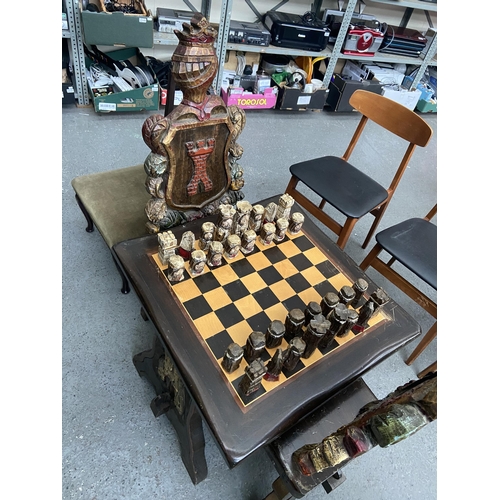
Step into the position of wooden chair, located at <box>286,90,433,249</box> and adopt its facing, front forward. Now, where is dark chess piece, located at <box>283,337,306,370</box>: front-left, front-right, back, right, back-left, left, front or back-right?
front-left

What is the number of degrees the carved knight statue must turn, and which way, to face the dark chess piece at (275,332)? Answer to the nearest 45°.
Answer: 0° — it already faces it

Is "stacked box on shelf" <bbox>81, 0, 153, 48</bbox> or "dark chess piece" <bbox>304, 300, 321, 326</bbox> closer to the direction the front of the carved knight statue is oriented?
the dark chess piece

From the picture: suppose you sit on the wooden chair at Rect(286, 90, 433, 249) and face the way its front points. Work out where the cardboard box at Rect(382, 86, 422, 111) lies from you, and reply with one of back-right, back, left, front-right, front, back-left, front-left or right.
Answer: back-right

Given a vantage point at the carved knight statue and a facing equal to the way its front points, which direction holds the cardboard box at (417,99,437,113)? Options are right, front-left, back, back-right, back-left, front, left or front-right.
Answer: left

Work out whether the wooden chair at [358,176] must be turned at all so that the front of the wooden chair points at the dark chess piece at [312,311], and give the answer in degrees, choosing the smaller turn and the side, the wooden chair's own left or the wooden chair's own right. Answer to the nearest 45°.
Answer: approximately 45° to the wooden chair's own left

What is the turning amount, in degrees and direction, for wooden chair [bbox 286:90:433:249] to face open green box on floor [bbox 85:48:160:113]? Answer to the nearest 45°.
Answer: approximately 45° to its right

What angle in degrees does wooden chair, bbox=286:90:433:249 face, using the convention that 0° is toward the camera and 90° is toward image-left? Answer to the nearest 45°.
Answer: approximately 45°

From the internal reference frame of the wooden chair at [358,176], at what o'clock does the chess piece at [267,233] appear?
The chess piece is roughly at 11 o'clock from the wooden chair.

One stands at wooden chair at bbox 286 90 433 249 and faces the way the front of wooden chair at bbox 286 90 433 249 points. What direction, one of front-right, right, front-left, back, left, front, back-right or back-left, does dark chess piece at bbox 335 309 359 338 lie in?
front-left

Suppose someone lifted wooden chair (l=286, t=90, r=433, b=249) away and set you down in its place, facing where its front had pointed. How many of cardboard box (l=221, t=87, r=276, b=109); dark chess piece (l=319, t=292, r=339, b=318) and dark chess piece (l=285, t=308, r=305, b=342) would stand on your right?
1
